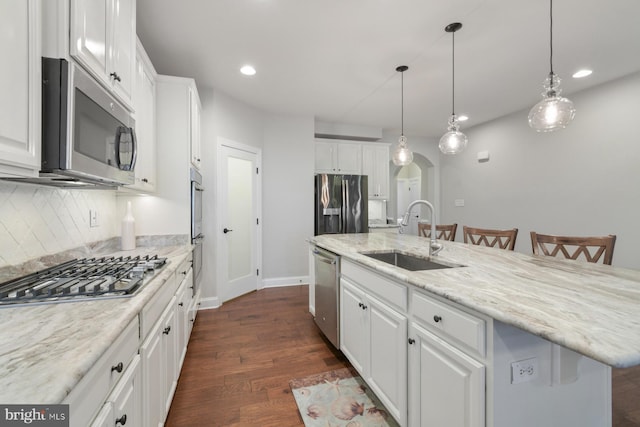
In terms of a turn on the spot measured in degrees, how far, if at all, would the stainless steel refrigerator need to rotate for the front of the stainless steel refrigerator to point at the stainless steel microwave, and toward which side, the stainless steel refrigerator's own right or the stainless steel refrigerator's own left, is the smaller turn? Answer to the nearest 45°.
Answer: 0° — it already faces it

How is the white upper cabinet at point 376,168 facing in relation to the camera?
toward the camera

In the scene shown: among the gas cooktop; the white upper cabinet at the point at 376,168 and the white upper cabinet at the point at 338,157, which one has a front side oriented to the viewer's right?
the gas cooktop

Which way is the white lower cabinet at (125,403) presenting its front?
to the viewer's right

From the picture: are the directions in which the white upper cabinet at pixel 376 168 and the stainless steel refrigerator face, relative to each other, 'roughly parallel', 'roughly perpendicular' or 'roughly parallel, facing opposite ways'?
roughly parallel

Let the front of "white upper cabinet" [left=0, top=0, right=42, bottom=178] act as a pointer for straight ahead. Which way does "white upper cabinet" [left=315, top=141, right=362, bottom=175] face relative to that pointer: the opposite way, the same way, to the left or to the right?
to the right

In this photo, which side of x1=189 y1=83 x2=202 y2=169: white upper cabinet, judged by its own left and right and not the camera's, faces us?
right

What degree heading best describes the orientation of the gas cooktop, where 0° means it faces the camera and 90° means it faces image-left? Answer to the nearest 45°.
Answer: approximately 270°

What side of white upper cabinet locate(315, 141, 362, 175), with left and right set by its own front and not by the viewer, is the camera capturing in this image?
front

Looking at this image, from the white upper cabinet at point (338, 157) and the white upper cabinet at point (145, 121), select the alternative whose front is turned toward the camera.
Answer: the white upper cabinet at point (338, 157)

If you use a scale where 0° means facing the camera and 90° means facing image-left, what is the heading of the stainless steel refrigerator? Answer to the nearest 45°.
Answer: approximately 0°

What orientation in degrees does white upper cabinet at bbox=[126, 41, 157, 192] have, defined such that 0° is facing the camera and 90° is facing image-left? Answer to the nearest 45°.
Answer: approximately 270°
